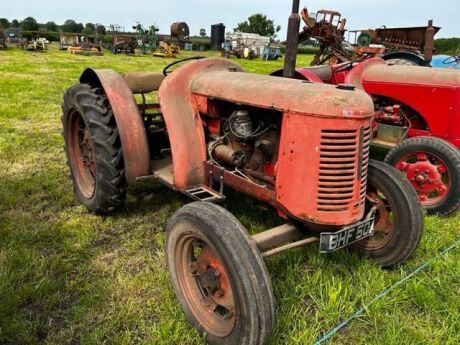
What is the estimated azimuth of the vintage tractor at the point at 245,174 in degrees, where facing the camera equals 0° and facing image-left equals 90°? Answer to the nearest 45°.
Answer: approximately 315°

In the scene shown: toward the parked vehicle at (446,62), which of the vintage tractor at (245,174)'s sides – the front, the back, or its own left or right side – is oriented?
left

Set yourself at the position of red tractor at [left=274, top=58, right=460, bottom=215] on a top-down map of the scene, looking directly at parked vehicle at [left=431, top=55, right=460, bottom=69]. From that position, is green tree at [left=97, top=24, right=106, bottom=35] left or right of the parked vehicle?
left

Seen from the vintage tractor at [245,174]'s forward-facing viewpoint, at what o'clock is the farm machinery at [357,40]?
The farm machinery is roughly at 8 o'clock from the vintage tractor.

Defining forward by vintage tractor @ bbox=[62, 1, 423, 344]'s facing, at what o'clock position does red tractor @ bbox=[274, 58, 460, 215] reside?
The red tractor is roughly at 9 o'clock from the vintage tractor.

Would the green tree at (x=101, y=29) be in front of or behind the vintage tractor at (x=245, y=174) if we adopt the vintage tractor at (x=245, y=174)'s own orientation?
behind

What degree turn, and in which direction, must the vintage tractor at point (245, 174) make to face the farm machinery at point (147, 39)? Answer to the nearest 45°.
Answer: approximately 135° to its left
